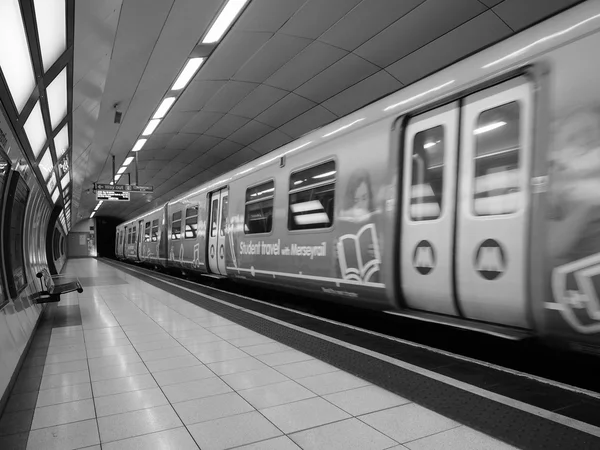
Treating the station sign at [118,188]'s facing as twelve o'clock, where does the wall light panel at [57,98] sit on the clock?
The wall light panel is roughly at 12 o'clock from the station sign.

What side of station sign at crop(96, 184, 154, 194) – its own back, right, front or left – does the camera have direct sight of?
front

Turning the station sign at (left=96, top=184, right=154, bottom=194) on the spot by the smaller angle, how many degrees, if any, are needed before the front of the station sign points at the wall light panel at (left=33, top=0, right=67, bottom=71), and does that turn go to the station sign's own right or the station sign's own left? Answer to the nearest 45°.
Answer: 0° — it already faces it

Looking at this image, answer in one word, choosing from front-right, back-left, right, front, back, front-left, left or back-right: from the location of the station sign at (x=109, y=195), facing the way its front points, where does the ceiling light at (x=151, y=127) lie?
front

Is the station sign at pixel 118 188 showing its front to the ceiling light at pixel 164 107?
yes

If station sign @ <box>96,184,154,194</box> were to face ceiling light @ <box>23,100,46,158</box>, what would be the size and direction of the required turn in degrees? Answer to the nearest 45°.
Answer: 0° — it already faces it

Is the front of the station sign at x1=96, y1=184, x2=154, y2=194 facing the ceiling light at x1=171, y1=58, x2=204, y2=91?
yes

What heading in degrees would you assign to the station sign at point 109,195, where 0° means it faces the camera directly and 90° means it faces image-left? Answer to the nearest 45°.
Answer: approximately 0°

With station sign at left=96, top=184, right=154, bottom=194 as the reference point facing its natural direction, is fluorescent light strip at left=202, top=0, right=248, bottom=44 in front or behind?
in front

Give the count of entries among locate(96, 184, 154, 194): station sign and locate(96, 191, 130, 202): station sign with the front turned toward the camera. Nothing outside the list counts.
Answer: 2

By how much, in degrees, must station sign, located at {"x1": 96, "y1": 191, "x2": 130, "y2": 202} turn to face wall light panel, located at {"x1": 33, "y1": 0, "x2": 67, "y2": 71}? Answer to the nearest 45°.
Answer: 0° — it already faces it

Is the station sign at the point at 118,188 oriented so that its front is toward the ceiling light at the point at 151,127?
yes

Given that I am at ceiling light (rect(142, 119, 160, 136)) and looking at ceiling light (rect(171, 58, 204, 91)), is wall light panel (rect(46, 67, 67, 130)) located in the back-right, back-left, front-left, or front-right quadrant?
front-right

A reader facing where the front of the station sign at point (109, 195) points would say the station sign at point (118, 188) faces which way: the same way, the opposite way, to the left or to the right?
the same way

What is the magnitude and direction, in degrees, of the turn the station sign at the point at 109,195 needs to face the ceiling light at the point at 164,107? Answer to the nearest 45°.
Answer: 0° — it already faces it

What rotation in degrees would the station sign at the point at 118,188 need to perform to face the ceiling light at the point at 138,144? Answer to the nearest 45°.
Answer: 0° — it already faces it

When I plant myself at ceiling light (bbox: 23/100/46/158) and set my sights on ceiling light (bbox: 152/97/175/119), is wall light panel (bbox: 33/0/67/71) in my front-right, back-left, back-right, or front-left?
back-right
